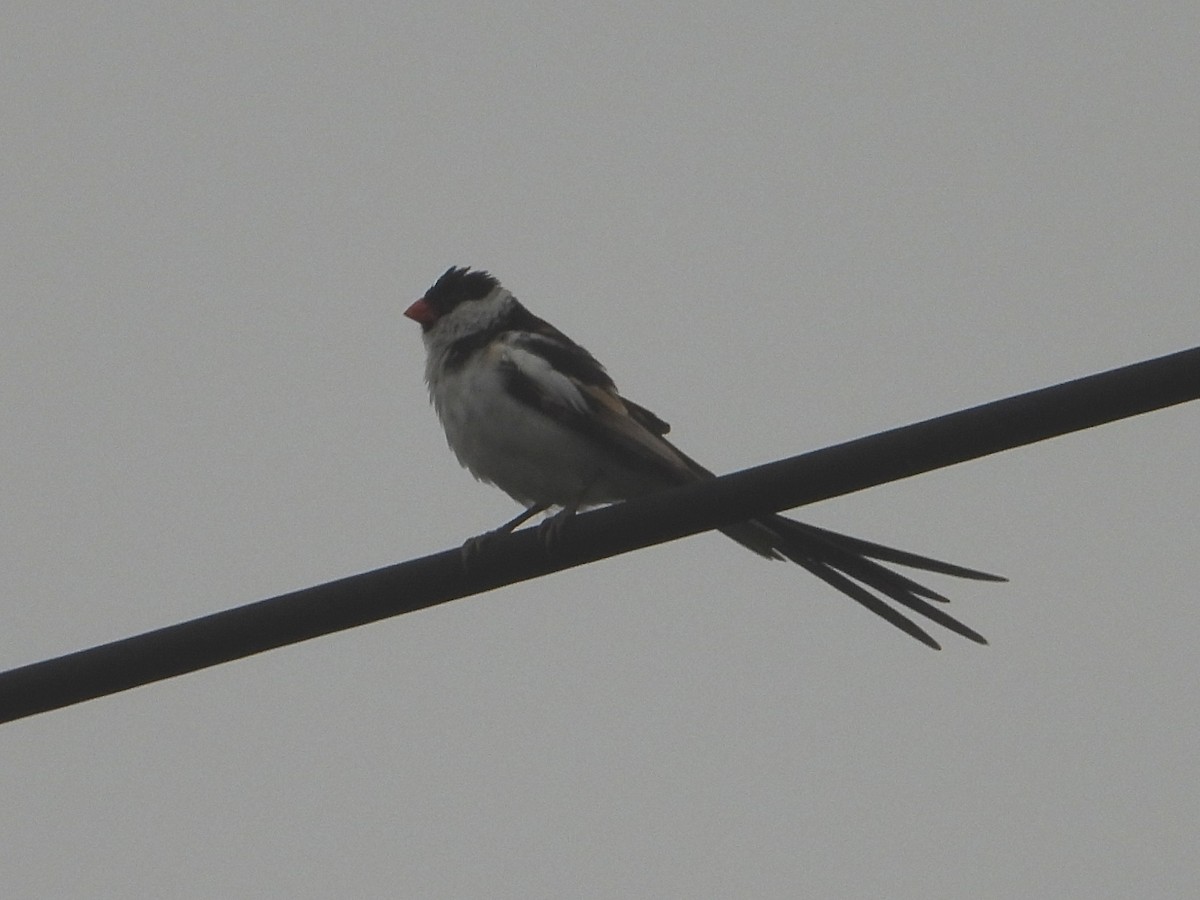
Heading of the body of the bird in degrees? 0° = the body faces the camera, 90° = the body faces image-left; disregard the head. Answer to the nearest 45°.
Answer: approximately 90°
